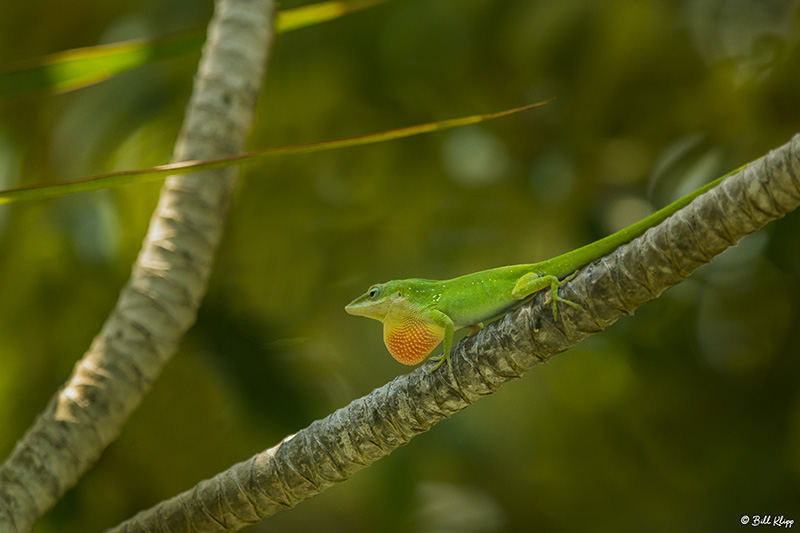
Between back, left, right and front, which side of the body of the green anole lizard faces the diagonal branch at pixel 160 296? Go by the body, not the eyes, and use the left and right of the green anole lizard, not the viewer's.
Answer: front

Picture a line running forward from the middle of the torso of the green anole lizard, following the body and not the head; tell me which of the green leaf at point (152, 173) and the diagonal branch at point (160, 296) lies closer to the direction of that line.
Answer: the diagonal branch

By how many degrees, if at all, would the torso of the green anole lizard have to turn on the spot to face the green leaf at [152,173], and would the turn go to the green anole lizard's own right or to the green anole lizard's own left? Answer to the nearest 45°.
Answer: approximately 45° to the green anole lizard's own left

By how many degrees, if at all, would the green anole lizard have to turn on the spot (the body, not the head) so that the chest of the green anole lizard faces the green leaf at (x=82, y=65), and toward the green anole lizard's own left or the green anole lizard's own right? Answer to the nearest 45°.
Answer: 0° — it already faces it

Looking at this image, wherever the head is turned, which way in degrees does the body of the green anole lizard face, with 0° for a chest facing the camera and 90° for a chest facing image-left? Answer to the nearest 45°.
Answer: approximately 90°
